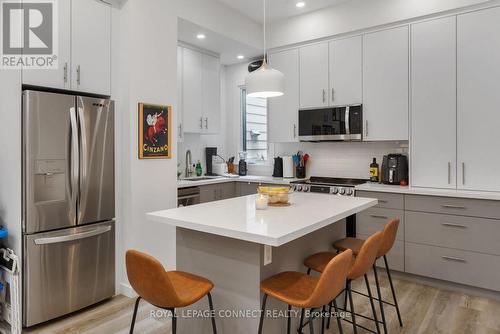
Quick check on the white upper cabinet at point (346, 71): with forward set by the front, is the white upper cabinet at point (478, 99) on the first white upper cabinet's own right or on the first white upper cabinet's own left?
on the first white upper cabinet's own left

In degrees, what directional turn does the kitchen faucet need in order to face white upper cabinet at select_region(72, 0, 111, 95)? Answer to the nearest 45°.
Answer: approximately 90° to its right

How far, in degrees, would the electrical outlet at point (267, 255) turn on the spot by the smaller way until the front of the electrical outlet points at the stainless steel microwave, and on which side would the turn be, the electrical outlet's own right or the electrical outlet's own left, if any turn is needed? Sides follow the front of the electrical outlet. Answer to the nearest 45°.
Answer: approximately 135° to the electrical outlet's own left

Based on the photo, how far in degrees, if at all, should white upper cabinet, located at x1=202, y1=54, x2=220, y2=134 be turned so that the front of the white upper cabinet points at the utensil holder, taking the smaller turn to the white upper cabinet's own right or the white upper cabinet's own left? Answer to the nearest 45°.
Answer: approximately 45° to the white upper cabinet's own left

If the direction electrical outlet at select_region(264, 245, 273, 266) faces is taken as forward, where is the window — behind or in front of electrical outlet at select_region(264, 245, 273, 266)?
behind

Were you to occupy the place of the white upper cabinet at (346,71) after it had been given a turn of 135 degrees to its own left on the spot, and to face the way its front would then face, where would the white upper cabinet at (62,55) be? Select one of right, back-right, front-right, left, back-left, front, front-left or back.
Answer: back-right

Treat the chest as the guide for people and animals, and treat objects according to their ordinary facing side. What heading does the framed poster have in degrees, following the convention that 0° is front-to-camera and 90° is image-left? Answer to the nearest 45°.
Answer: approximately 315°

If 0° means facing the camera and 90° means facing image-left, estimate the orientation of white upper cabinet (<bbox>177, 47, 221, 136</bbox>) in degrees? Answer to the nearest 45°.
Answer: approximately 315°

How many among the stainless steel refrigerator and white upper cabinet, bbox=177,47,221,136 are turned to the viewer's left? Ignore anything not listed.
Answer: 0

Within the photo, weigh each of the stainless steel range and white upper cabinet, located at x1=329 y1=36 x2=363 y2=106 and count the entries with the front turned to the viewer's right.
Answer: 0

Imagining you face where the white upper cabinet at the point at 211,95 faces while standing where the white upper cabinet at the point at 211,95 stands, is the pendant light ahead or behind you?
ahead

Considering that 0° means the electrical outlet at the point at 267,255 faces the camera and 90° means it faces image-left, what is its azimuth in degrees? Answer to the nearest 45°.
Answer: approximately 315°

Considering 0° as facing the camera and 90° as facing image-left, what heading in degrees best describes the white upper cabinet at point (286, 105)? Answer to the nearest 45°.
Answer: approximately 45°
